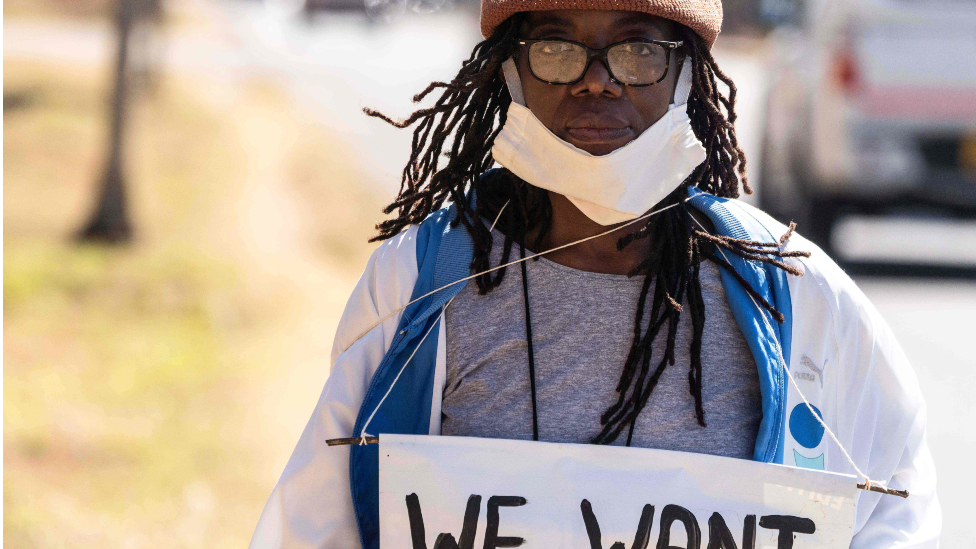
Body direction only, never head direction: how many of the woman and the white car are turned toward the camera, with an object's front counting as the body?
1

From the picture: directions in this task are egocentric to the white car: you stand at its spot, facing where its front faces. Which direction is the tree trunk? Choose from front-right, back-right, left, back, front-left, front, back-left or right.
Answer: left

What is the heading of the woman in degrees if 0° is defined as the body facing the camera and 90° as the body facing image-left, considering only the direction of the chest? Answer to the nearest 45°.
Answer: approximately 0°

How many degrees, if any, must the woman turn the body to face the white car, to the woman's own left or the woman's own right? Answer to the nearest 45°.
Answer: approximately 180°

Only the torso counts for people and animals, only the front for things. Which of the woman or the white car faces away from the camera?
the white car

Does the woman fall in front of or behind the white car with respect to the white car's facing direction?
behind

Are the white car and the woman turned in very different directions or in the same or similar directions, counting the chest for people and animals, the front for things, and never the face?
very different directions

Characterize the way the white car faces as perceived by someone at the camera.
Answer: facing away from the viewer

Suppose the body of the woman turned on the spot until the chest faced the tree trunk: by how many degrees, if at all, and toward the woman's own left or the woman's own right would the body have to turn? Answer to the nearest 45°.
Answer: approximately 135° to the woman's own right
